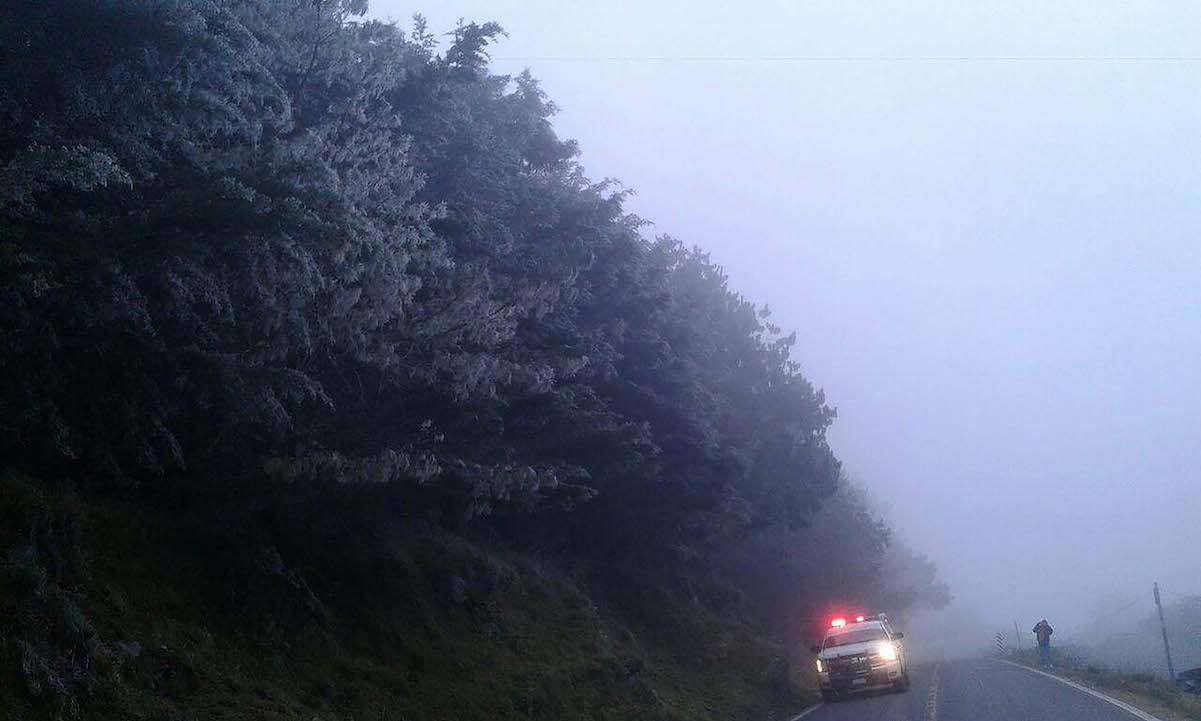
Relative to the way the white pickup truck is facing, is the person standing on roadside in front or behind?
behind

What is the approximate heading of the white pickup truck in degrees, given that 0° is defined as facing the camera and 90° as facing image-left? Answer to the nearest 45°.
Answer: approximately 0°
